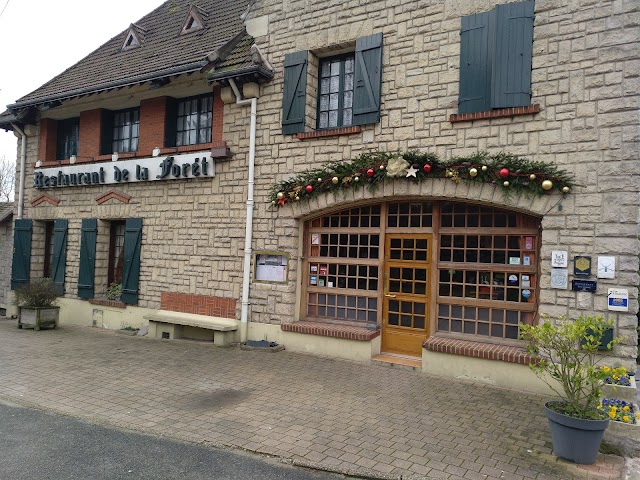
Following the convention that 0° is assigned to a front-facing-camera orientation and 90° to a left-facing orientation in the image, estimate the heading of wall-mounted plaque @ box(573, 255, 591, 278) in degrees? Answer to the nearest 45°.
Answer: approximately 0°

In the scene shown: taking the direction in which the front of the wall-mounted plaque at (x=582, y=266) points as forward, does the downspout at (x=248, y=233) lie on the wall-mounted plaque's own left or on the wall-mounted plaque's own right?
on the wall-mounted plaque's own right

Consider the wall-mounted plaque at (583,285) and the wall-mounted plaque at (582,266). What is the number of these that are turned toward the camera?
2

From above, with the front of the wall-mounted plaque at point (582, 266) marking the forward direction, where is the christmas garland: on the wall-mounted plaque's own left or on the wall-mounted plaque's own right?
on the wall-mounted plaque's own right

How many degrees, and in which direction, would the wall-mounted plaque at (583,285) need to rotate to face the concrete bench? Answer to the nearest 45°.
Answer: approximately 90° to its right

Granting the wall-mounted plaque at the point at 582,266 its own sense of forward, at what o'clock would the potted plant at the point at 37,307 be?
The potted plant is roughly at 3 o'clock from the wall-mounted plaque.

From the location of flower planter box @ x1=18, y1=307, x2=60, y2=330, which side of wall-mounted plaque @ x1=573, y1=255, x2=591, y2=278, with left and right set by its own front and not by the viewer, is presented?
right

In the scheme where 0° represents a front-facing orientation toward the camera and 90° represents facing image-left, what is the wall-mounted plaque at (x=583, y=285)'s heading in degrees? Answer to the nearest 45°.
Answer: approximately 0°

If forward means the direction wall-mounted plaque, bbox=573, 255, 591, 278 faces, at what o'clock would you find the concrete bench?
The concrete bench is roughly at 3 o'clock from the wall-mounted plaque.
